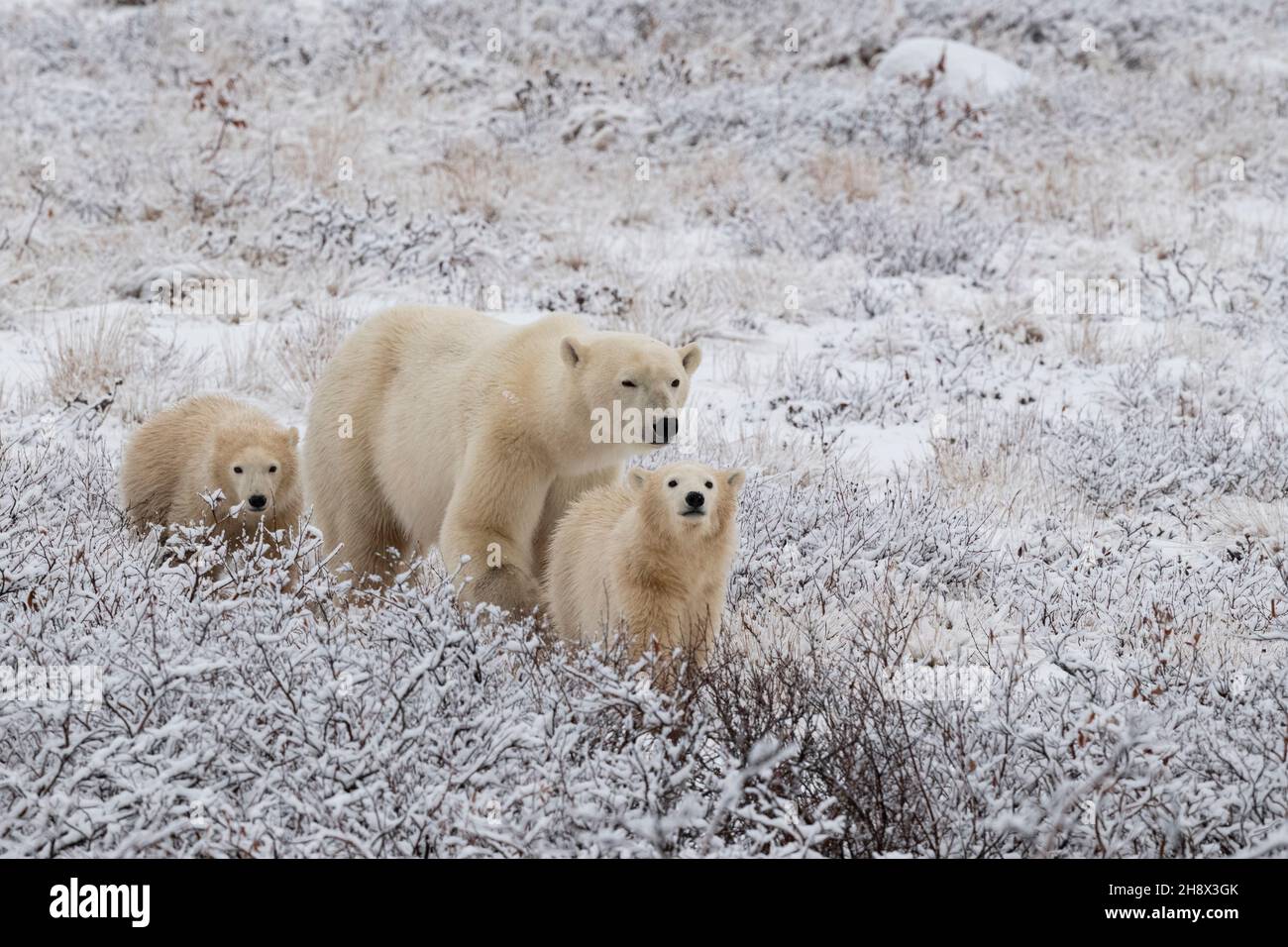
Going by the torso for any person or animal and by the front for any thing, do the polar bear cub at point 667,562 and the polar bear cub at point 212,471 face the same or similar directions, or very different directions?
same or similar directions

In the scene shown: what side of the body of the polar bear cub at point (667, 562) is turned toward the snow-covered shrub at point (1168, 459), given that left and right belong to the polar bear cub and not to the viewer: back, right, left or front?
left

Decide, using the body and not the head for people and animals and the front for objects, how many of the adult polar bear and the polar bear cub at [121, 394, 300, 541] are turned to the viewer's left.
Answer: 0

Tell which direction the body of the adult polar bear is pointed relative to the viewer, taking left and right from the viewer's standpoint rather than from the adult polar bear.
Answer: facing the viewer and to the right of the viewer

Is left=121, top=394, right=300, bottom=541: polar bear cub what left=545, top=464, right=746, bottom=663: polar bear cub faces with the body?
no

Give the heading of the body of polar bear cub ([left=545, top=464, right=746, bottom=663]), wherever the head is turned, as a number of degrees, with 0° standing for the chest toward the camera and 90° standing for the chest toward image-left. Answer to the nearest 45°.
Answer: approximately 315°

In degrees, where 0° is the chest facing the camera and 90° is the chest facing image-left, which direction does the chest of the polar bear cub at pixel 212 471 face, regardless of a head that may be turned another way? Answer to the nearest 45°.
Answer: approximately 315°

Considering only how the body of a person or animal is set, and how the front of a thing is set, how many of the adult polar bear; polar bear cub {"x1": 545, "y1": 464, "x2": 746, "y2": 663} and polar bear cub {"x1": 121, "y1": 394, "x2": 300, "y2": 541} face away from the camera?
0

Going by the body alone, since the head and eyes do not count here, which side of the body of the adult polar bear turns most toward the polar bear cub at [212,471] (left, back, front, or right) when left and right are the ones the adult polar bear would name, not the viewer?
back
